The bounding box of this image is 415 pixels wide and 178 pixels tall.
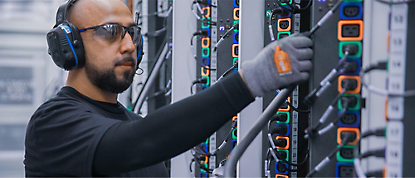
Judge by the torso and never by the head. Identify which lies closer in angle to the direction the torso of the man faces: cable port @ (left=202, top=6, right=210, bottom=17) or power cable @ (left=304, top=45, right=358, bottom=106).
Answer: the power cable

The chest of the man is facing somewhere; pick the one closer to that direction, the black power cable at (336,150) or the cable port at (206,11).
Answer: the black power cable

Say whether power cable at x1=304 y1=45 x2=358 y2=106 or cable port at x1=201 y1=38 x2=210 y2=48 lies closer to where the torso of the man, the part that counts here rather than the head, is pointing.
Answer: the power cable

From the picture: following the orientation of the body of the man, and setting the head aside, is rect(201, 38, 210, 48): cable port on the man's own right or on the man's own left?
on the man's own left

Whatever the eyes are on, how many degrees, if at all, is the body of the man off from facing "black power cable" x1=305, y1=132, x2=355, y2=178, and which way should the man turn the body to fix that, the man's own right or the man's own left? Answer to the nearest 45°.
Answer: approximately 45° to the man's own left

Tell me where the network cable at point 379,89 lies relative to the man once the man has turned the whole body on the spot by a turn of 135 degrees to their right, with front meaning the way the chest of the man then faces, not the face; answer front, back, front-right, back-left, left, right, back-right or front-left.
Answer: back

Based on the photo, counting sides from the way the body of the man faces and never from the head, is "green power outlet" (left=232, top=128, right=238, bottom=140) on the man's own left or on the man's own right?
on the man's own left
